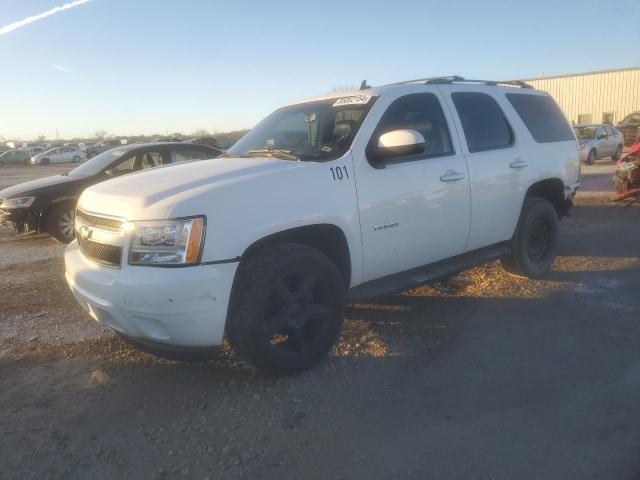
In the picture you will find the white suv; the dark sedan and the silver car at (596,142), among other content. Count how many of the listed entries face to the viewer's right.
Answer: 0

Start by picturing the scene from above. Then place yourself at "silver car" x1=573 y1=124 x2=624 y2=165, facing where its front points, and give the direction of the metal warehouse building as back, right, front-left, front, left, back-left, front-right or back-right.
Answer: back-right

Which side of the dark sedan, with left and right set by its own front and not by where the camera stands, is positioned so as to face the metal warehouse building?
back

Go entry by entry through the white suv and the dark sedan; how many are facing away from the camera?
0

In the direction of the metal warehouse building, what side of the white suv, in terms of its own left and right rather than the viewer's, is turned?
back

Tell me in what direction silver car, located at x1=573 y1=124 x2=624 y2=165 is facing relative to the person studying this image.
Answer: facing the viewer and to the left of the viewer

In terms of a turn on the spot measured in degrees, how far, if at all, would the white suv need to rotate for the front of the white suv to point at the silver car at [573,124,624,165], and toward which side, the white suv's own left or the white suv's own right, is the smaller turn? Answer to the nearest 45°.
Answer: approximately 180°

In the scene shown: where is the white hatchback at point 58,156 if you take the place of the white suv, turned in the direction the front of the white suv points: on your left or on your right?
on your right

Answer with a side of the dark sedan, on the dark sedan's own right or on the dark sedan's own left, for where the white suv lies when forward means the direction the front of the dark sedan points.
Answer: on the dark sedan's own left

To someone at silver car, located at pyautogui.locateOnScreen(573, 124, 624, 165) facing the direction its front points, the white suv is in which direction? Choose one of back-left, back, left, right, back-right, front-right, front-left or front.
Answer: front-left

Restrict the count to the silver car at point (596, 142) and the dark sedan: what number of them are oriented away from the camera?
0

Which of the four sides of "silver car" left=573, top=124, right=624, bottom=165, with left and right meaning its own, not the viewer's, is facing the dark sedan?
front

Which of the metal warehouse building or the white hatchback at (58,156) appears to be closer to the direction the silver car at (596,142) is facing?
the white hatchback
